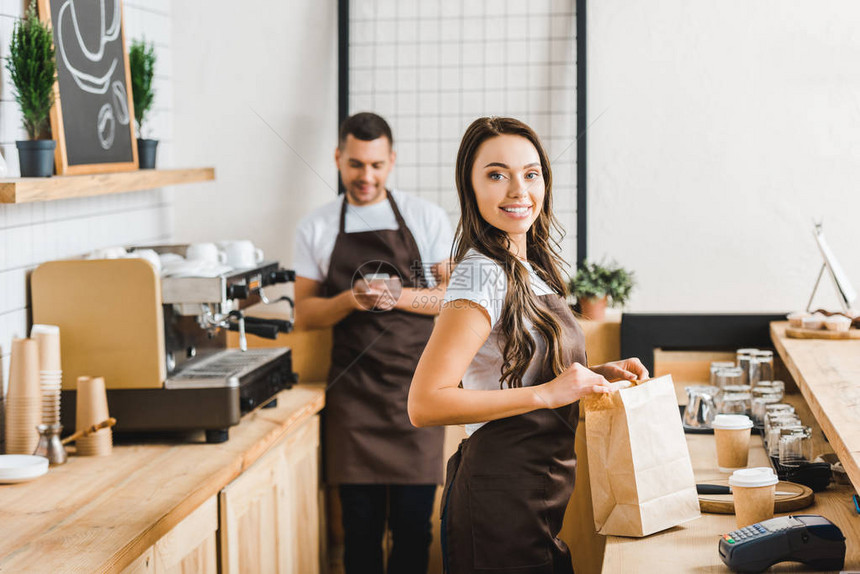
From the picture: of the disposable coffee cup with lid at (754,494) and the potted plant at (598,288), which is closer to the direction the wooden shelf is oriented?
the disposable coffee cup with lid

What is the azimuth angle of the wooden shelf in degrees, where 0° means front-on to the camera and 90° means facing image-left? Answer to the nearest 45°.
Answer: approximately 315°

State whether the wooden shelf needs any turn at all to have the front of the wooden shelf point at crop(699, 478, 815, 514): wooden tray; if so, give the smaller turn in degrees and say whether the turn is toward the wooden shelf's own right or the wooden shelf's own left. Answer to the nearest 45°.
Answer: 0° — it already faces it

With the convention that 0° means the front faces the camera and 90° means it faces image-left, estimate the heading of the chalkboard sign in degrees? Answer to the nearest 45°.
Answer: approximately 315°
